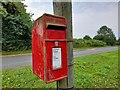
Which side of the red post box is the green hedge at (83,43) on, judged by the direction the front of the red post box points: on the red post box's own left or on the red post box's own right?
on the red post box's own left

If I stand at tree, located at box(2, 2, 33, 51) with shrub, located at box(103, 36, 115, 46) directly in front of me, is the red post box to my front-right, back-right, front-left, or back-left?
back-right

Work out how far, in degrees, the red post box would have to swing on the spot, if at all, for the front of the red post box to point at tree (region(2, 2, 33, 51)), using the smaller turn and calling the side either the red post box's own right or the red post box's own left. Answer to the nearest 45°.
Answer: approximately 135° to the red post box's own left

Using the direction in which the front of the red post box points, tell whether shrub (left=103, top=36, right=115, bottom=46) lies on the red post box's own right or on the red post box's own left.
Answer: on the red post box's own left

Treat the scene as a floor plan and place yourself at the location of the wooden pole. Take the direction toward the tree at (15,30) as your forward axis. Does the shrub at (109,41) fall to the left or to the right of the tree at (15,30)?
right

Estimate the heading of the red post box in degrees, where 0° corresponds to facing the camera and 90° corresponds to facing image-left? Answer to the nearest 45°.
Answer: approximately 315°

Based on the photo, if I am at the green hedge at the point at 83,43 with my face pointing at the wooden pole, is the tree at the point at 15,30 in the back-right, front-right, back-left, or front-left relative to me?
front-right
